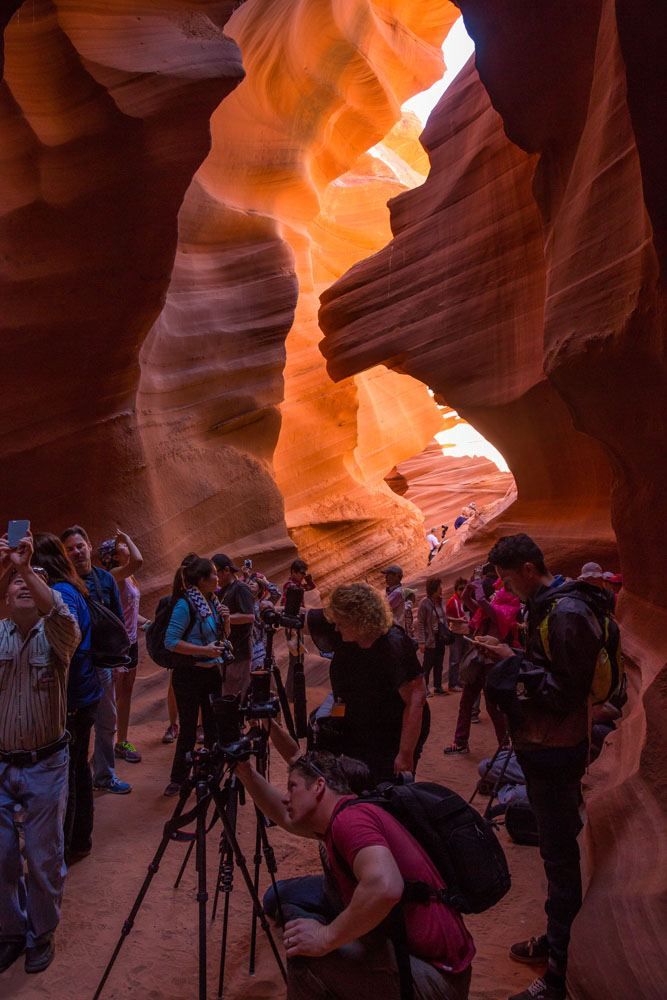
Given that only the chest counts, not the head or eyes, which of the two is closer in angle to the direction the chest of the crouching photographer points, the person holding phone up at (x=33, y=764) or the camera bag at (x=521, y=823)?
the person holding phone up

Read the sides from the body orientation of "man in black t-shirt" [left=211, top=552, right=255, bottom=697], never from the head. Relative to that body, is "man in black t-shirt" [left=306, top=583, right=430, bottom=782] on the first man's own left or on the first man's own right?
on the first man's own left

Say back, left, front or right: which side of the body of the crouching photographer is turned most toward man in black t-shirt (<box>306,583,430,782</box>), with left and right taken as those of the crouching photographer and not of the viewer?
right

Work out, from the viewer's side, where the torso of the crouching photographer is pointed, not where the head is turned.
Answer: to the viewer's left

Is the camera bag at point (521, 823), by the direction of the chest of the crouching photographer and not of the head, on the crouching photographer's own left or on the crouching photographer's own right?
on the crouching photographer's own right
